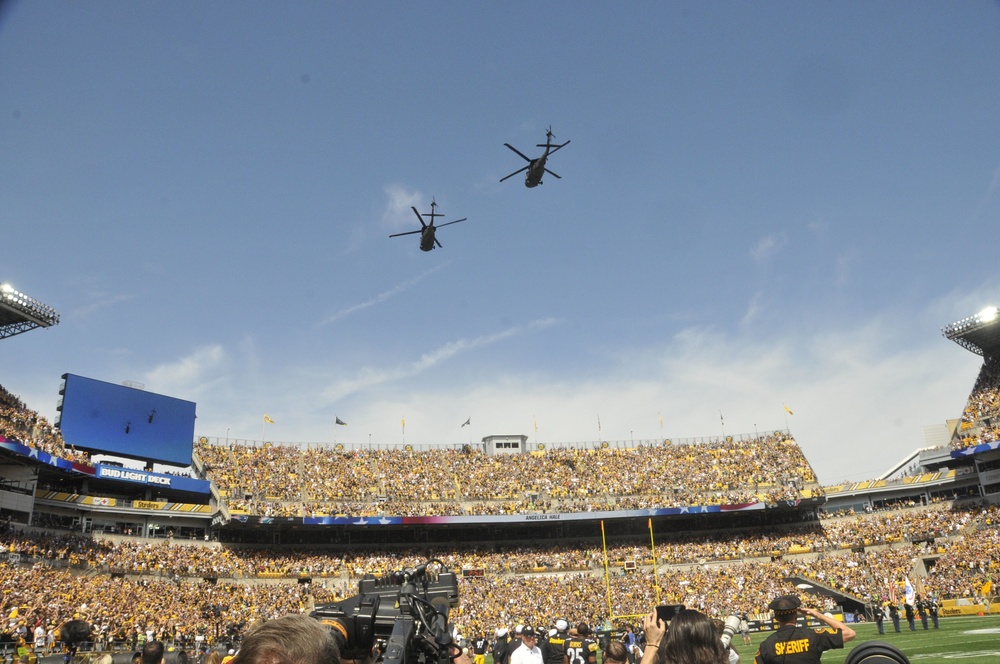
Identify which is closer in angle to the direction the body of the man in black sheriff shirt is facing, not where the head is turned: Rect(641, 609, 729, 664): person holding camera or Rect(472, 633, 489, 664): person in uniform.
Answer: the person in uniform

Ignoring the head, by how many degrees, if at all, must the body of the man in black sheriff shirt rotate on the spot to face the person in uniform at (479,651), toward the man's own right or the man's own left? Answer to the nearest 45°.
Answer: approximately 45° to the man's own left

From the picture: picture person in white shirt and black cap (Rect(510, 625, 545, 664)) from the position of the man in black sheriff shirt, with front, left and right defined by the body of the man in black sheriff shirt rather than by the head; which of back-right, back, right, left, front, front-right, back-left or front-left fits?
front-left

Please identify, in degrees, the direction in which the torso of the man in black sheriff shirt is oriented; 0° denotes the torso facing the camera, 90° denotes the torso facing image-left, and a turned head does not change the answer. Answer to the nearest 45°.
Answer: approximately 180°

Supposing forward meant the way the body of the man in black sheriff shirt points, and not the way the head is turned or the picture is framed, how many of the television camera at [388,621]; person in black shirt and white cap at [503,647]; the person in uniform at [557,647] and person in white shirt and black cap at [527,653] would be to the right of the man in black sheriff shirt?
0

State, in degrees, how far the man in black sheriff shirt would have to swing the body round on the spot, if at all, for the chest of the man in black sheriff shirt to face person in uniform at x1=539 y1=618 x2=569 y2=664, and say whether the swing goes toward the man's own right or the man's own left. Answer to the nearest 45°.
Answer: approximately 45° to the man's own left

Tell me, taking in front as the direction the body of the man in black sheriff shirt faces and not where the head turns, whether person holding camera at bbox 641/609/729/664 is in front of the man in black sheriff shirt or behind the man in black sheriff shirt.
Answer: behind

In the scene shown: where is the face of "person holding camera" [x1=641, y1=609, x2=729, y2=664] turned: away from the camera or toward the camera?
away from the camera

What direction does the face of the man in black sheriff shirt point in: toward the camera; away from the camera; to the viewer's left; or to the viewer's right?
away from the camera

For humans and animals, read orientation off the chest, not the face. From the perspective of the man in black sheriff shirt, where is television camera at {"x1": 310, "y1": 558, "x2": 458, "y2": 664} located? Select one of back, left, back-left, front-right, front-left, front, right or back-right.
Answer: back-left

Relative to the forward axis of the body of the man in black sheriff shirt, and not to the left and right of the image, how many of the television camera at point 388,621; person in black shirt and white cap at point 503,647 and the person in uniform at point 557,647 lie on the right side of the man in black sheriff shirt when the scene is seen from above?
0
